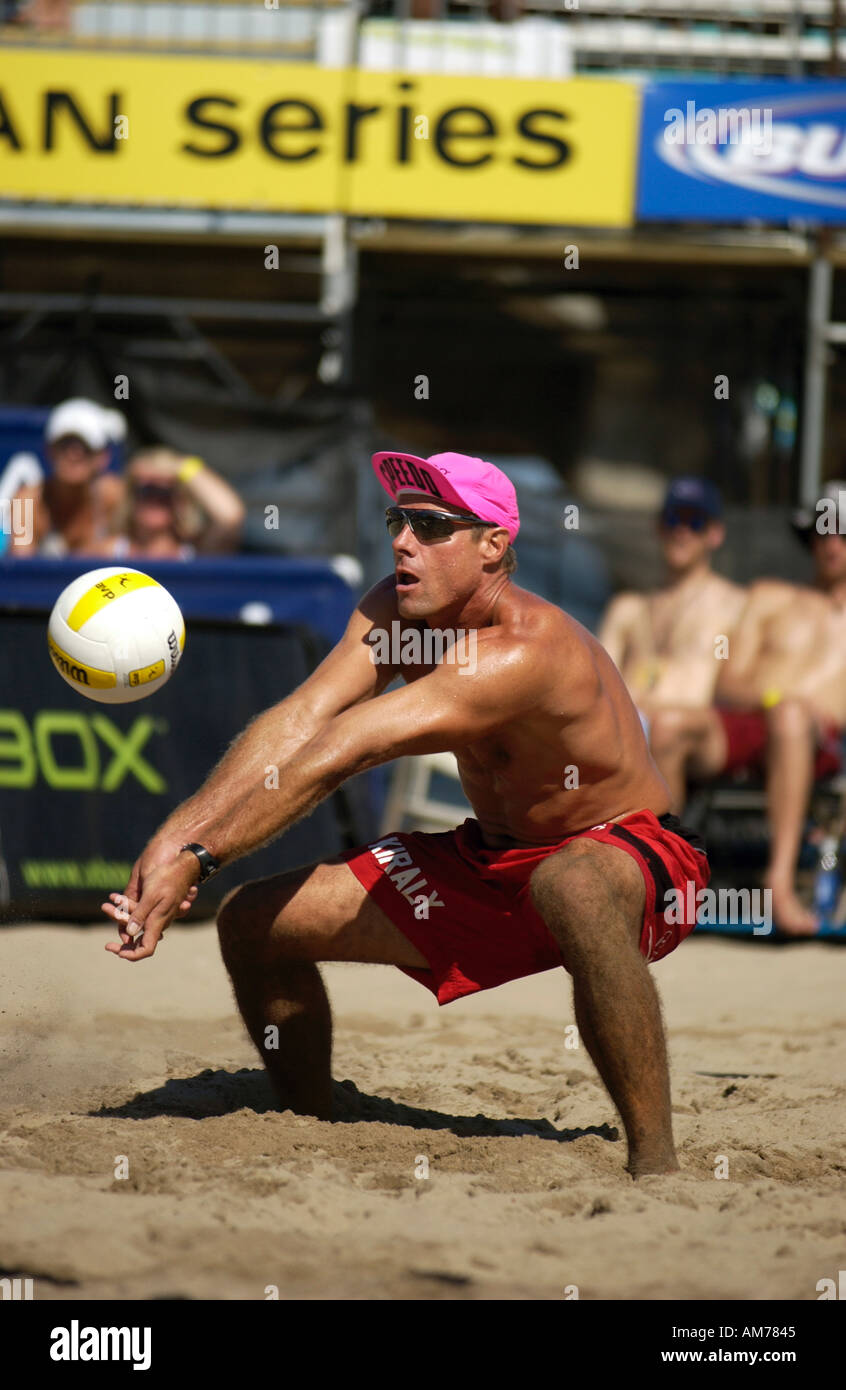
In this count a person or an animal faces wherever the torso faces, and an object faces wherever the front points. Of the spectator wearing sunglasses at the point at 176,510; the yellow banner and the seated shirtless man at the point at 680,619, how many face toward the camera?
3

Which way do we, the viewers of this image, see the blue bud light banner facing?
facing the viewer

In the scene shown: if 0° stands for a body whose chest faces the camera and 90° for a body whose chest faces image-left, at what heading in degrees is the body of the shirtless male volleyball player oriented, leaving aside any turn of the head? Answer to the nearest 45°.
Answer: approximately 45°

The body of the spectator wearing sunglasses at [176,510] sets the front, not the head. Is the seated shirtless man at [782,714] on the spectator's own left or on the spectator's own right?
on the spectator's own left

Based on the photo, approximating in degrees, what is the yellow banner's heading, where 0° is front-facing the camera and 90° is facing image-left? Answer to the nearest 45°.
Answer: approximately 0°

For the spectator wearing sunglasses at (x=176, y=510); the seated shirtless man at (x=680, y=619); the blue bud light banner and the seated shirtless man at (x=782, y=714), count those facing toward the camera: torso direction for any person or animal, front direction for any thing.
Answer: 4

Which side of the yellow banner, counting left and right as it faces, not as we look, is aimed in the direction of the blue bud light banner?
left

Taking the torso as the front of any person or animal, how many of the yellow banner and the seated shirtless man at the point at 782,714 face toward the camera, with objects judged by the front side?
2

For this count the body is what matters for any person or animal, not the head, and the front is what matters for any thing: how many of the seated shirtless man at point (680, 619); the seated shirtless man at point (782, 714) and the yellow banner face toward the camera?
3

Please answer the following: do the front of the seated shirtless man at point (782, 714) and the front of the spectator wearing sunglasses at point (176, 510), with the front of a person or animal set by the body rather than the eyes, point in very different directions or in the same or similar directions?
same or similar directions

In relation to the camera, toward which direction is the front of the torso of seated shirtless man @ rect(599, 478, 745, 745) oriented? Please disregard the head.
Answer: toward the camera

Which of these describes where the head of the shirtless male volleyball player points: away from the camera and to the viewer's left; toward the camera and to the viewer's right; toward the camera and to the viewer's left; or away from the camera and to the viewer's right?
toward the camera and to the viewer's left

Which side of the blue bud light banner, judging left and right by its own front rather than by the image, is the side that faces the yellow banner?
right

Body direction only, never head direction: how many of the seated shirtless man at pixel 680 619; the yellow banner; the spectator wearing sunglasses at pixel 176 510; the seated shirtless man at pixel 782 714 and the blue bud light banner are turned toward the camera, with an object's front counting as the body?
5
